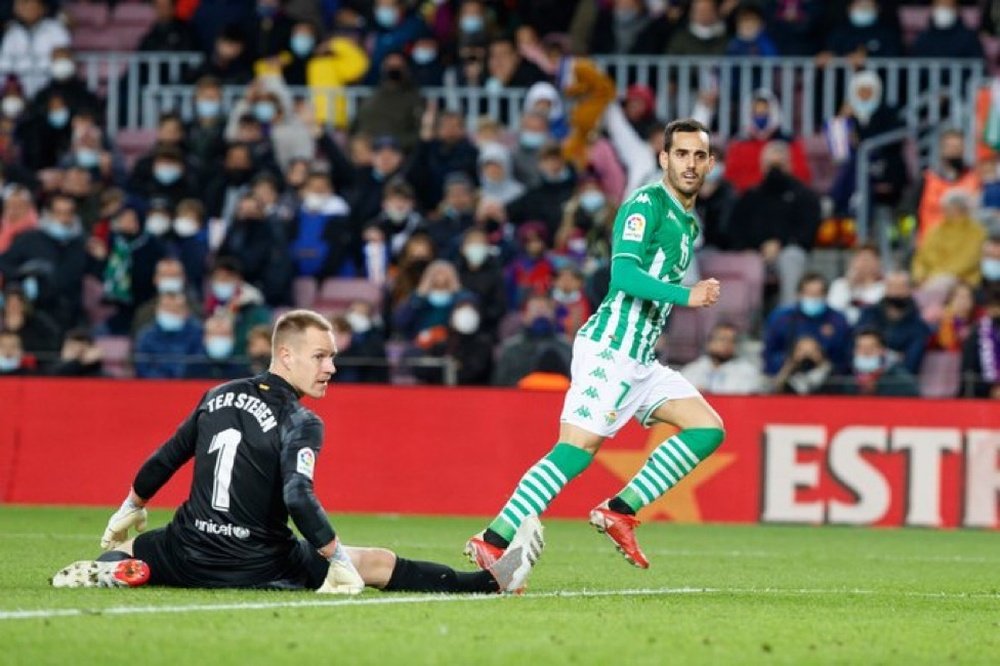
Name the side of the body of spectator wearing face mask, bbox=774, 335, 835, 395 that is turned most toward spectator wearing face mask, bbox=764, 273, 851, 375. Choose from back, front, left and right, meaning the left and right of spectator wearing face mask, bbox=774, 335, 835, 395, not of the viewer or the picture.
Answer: back

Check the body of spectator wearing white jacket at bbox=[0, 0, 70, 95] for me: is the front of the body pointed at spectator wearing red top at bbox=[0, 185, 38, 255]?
yes

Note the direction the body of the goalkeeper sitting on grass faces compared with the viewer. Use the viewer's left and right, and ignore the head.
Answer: facing away from the viewer and to the right of the viewer

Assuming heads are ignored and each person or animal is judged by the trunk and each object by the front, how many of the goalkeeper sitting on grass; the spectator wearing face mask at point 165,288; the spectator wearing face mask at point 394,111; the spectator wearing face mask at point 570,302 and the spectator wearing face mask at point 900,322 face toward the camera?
4

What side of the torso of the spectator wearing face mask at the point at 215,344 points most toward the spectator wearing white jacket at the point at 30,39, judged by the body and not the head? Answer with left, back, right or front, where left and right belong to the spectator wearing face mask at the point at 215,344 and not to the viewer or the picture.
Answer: back
